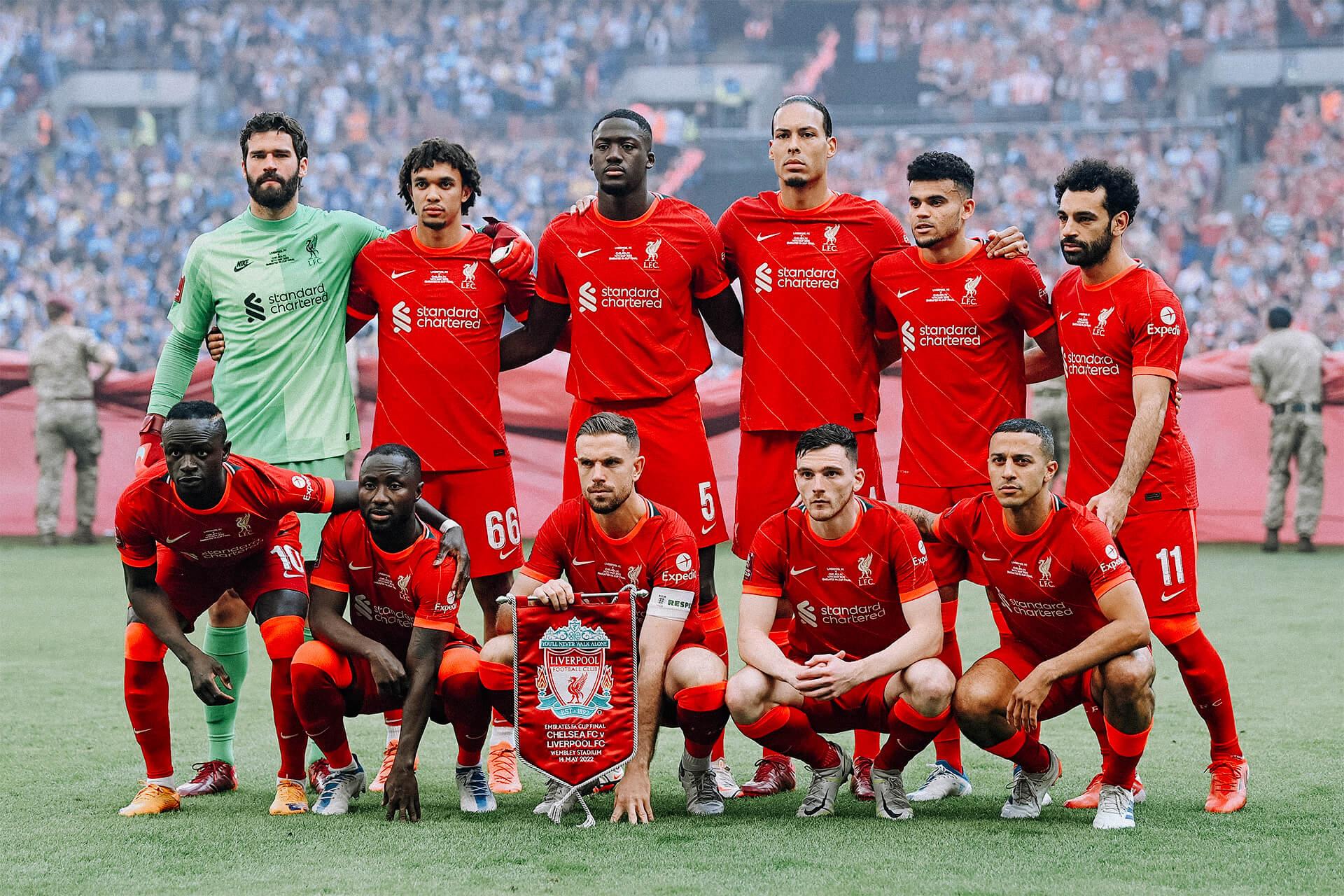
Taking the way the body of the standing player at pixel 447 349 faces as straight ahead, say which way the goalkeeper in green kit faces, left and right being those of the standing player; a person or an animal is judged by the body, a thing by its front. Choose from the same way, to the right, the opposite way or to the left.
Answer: the same way

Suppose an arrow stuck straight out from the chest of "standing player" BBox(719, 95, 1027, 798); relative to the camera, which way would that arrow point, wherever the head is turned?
toward the camera

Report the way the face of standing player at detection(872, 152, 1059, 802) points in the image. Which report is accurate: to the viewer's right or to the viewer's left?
to the viewer's left

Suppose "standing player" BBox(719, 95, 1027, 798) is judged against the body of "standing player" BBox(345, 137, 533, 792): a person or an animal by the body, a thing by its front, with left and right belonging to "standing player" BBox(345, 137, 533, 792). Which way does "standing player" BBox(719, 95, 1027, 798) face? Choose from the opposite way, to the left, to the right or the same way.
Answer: the same way

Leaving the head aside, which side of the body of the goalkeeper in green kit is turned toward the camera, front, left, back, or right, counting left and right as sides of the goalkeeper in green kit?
front

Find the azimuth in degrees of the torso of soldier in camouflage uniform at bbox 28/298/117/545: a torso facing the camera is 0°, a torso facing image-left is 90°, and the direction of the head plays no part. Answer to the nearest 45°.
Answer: approximately 180°

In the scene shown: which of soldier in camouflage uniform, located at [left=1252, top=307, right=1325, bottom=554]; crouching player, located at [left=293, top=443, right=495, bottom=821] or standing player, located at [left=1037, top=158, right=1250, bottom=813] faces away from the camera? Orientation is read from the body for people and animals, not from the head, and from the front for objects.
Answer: the soldier in camouflage uniform

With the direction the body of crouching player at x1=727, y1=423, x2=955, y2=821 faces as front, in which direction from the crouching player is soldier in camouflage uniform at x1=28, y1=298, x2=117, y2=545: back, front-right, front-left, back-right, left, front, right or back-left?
back-right

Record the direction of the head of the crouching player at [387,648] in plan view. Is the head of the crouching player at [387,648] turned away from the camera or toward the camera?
toward the camera

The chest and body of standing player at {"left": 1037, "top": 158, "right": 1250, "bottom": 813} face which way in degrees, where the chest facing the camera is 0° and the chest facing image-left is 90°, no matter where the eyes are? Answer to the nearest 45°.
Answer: approximately 45°

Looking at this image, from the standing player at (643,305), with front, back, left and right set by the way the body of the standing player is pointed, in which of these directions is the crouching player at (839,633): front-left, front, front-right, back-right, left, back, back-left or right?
front-left

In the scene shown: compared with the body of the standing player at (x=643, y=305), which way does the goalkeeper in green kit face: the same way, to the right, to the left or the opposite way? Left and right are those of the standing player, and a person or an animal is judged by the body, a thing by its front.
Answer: the same way

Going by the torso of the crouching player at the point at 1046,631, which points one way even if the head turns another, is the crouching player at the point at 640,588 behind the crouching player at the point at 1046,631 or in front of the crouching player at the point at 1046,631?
in front

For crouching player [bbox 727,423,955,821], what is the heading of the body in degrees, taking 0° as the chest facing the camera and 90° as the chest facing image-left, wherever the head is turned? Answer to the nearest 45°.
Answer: approximately 0°
